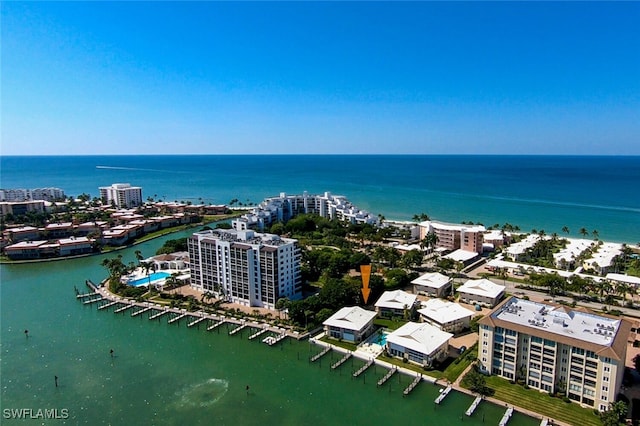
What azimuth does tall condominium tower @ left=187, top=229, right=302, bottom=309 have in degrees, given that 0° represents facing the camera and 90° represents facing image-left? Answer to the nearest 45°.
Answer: approximately 45°

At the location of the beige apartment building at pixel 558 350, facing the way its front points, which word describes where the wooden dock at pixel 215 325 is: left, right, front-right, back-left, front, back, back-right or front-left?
front-right

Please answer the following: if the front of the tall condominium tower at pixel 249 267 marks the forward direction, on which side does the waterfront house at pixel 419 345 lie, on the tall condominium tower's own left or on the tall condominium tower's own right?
on the tall condominium tower's own left

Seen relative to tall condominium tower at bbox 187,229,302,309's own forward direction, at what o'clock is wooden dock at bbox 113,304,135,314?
The wooden dock is roughly at 2 o'clock from the tall condominium tower.

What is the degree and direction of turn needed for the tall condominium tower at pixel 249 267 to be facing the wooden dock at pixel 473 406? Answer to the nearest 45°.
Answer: approximately 90° to its left

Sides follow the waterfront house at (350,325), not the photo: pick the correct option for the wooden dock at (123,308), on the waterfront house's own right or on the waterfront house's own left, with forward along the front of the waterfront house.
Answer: on the waterfront house's own right

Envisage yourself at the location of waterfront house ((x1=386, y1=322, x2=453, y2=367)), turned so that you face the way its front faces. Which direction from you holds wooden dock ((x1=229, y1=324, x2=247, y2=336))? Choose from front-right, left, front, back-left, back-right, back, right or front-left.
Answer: front-right

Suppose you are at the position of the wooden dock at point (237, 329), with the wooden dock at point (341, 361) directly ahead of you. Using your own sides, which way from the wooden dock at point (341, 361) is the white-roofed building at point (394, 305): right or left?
left

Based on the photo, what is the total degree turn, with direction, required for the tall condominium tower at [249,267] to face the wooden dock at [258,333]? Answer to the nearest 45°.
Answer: approximately 45° to its left

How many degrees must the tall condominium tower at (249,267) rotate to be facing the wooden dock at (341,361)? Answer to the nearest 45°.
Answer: approximately 90° to its left

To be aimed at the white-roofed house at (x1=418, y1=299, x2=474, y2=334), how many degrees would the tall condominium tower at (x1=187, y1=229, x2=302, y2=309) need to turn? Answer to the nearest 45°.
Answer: approximately 90° to its left

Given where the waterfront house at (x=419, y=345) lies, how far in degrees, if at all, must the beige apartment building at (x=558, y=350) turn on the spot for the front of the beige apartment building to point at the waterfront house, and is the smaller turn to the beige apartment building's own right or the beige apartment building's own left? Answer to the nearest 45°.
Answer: approximately 45° to the beige apartment building's own right

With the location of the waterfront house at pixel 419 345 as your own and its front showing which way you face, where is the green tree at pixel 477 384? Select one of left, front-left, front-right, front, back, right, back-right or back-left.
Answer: left
